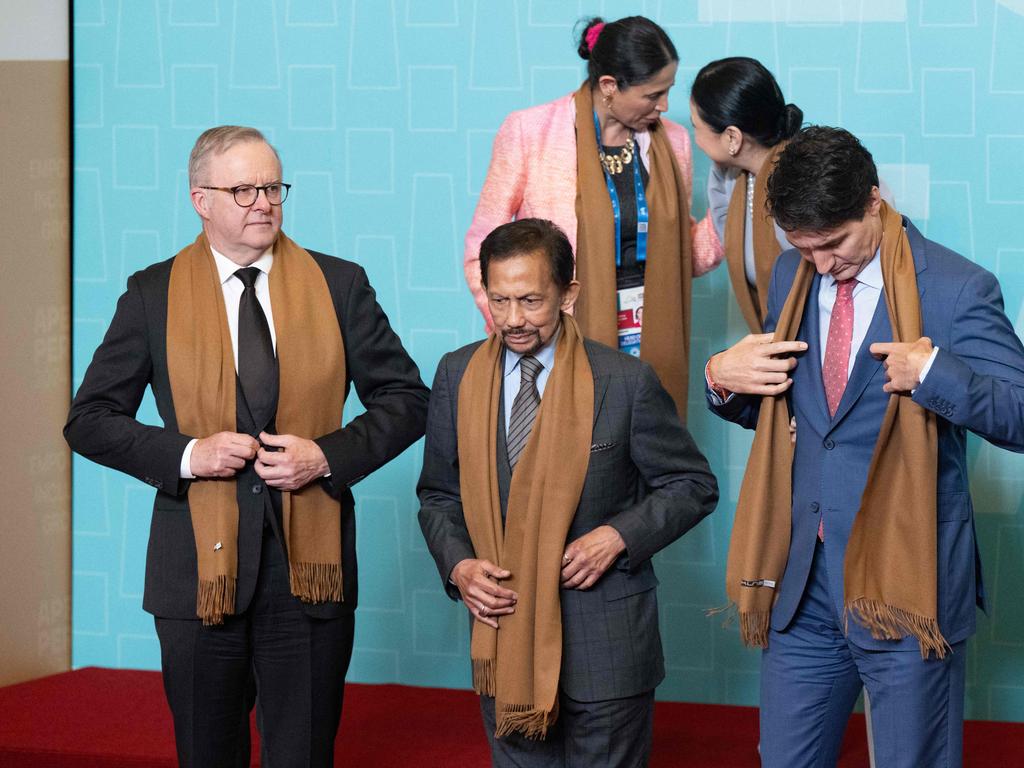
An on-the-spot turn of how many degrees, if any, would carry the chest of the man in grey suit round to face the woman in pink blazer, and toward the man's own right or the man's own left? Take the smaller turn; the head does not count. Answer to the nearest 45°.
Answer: approximately 135° to the man's own right

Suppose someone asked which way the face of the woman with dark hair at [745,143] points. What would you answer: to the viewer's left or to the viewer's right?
to the viewer's left

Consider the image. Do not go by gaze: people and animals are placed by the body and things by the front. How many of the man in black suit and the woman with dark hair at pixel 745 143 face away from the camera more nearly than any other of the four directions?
0

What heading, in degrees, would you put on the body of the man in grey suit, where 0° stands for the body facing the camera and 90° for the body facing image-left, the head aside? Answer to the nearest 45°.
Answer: approximately 45°

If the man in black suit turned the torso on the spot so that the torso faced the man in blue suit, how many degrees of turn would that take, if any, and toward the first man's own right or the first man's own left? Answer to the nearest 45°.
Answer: approximately 45° to the first man's own left

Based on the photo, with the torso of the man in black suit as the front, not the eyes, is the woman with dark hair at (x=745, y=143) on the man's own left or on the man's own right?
on the man's own left
